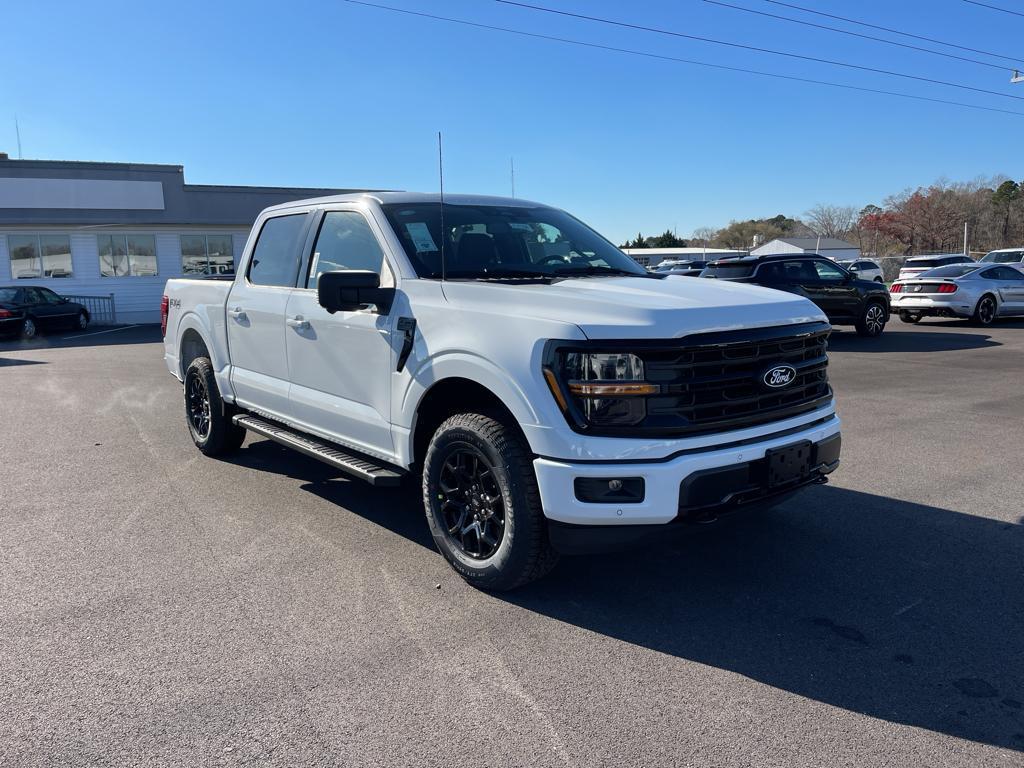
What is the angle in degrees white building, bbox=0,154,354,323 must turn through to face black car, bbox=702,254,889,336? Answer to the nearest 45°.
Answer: approximately 45° to its left

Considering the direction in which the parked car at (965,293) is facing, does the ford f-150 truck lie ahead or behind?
behind

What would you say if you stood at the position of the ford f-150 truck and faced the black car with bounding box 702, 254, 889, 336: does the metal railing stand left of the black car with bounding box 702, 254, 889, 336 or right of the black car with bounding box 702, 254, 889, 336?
left

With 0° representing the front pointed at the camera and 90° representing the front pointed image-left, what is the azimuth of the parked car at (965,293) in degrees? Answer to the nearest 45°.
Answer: approximately 225°

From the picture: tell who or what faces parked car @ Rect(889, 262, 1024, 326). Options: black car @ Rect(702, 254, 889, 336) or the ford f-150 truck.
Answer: the black car

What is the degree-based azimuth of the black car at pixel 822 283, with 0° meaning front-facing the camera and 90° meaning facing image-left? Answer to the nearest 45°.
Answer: approximately 225°

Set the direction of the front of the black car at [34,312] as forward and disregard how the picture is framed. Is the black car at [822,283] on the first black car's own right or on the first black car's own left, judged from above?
on the first black car's own right

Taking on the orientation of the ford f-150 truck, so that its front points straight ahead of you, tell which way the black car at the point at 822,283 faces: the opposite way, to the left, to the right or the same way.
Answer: to the left

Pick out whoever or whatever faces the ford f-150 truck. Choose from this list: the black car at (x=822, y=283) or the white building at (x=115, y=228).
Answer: the white building

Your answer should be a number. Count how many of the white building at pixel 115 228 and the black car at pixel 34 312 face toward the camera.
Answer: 1

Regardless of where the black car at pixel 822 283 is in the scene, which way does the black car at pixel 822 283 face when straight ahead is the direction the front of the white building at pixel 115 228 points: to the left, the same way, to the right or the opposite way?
to the left

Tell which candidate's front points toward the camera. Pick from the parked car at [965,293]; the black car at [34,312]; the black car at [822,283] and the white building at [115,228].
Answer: the white building
